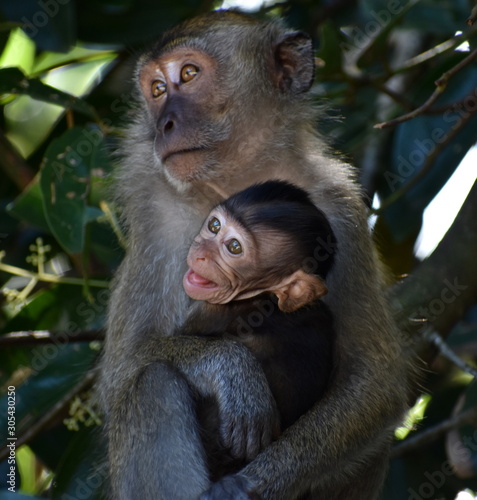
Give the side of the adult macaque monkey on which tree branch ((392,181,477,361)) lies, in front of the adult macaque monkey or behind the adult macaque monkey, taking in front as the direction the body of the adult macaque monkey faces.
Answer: behind

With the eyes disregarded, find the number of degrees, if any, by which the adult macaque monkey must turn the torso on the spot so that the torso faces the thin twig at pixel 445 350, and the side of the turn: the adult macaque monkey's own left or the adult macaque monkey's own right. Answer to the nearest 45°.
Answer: approximately 135° to the adult macaque monkey's own left
